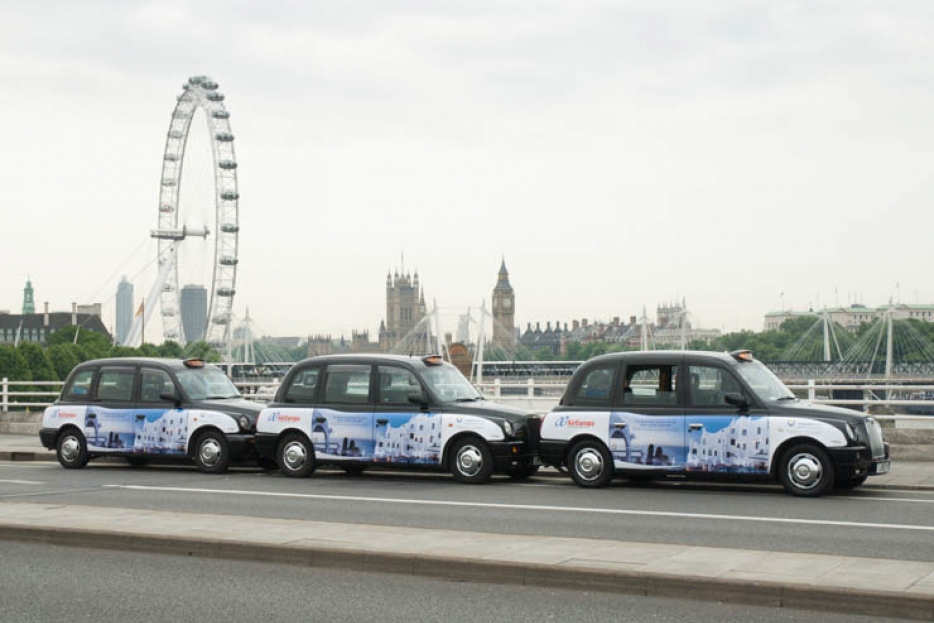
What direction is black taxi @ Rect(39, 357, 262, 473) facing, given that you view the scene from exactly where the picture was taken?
facing the viewer and to the right of the viewer

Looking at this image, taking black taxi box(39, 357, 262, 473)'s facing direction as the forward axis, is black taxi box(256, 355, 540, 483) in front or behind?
in front

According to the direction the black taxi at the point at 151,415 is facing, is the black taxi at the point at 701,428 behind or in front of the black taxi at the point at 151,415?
in front
